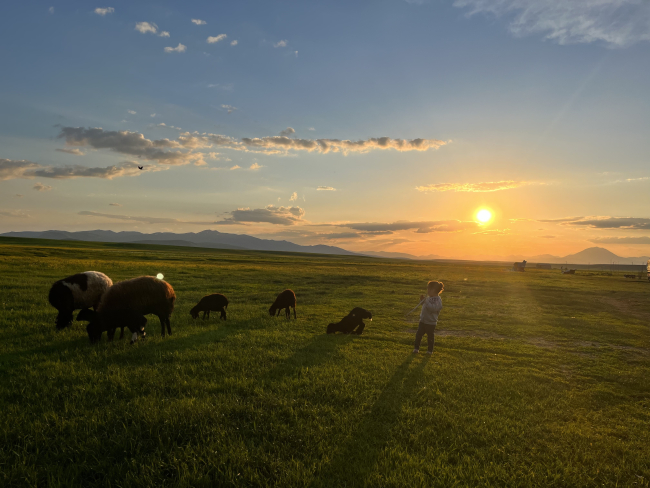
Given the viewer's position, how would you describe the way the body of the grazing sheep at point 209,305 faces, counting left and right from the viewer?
facing to the left of the viewer

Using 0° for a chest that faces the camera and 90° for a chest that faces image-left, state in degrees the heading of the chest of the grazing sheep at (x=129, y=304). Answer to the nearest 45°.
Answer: approximately 90°

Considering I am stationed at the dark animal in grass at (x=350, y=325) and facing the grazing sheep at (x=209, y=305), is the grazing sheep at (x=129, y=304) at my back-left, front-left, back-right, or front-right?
front-left

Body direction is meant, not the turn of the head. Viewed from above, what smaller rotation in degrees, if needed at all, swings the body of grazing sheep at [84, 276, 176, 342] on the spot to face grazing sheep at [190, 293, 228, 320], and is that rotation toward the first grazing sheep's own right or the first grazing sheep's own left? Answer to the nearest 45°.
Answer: approximately 135° to the first grazing sheep's own right

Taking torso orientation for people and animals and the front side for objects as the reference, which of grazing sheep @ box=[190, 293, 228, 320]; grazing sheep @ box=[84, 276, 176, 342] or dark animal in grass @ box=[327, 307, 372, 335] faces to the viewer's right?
the dark animal in grass

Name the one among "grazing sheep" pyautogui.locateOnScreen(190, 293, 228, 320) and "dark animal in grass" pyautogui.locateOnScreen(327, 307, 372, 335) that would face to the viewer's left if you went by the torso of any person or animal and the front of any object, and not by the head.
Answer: the grazing sheep

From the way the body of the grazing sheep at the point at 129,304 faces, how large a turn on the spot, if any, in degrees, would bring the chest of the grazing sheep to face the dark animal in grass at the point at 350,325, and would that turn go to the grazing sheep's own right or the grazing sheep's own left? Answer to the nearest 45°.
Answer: approximately 180°
